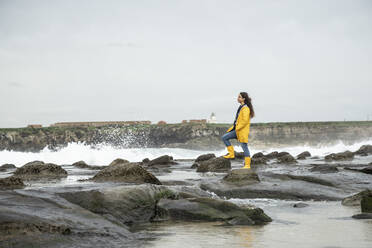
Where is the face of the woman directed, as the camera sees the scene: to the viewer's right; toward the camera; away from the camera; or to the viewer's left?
to the viewer's left

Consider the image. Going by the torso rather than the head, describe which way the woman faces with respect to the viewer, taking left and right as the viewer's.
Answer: facing to the left of the viewer

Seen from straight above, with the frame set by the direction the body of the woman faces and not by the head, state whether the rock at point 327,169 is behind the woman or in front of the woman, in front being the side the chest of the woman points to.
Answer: behind

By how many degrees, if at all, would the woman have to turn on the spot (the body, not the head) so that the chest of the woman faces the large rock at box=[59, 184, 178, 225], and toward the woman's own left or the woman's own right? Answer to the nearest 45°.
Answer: approximately 90° to the woman's own left

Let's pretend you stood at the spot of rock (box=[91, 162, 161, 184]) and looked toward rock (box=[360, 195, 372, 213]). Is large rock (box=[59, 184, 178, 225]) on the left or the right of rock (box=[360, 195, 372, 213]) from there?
right

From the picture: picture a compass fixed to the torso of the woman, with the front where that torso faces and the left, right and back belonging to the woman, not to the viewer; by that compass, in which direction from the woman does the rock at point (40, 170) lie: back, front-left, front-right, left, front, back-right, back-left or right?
front

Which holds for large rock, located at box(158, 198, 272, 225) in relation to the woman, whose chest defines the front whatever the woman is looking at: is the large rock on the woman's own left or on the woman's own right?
on the woman's own left

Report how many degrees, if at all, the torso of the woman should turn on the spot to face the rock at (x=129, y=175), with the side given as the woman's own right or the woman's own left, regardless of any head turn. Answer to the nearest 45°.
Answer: approximately 45° to the woman's own left

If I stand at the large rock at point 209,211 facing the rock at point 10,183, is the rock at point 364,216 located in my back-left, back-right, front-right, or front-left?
back-right

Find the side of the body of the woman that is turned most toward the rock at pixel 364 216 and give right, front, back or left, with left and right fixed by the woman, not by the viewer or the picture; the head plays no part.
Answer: left
